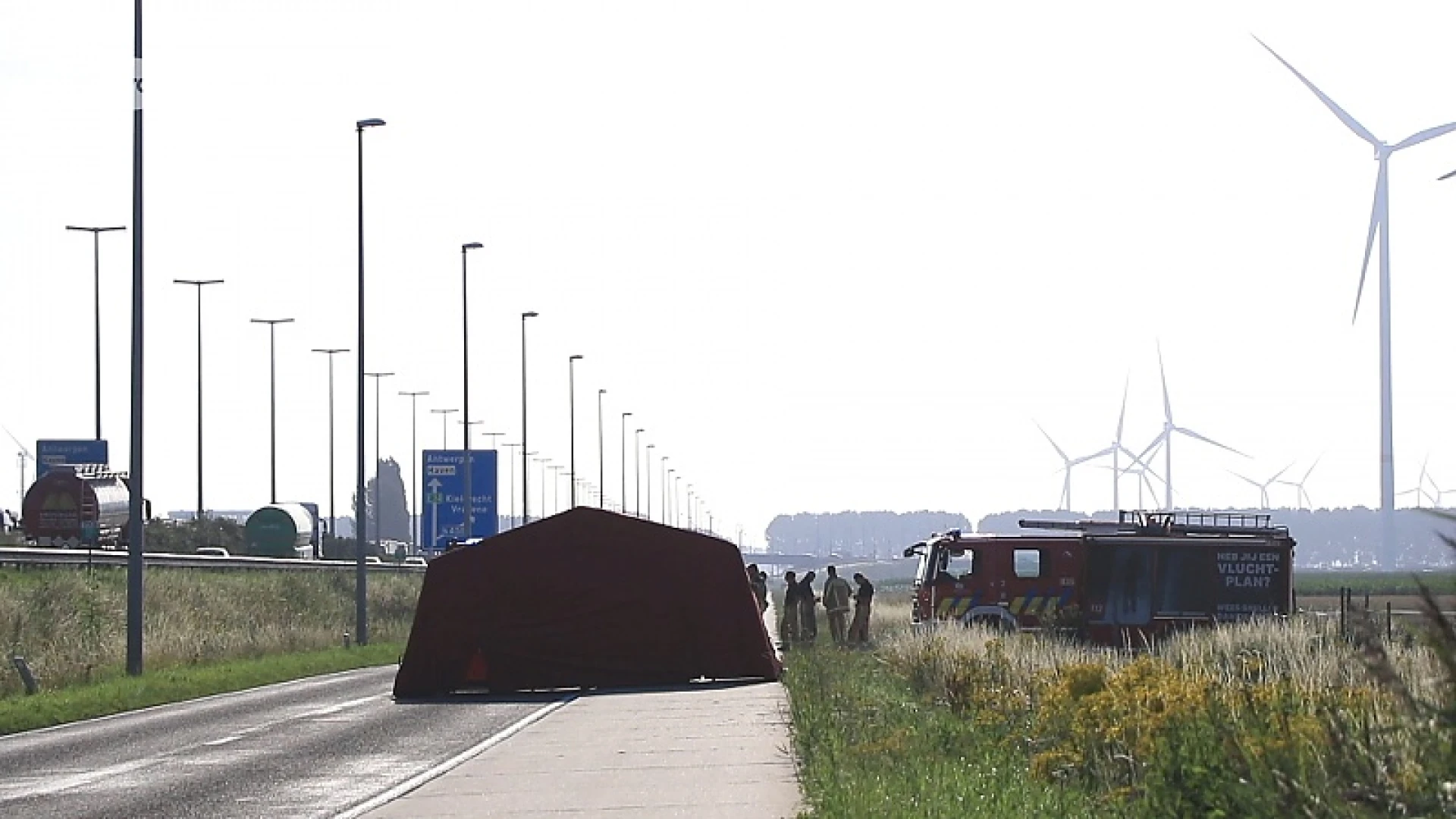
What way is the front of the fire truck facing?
to the viewer's left

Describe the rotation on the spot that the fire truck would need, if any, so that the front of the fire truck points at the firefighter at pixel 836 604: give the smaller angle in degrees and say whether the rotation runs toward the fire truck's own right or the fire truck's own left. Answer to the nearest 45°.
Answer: approximately 45° to the fire truck's own right

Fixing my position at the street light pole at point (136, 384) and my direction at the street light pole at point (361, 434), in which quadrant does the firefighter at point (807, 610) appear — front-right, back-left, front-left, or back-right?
front-right

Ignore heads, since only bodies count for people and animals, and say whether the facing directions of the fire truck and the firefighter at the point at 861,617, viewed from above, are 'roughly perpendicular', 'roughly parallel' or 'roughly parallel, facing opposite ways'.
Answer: roughly parallel

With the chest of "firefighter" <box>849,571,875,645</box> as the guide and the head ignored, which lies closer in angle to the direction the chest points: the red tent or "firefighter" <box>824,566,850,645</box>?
the firefighter

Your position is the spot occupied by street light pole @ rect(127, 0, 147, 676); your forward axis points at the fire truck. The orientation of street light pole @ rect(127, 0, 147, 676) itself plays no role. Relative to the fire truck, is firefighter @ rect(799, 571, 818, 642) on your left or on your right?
left

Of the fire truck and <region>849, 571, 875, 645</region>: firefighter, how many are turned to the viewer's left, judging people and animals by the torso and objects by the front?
2

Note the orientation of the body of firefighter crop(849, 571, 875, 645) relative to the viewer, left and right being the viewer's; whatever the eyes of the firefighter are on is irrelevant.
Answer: facing to the left of the viewer

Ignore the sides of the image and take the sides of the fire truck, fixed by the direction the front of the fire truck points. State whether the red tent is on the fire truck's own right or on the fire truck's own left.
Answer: on the fire truck's own left

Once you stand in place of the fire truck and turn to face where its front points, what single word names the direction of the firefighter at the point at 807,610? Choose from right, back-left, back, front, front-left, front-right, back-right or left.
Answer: front-right
